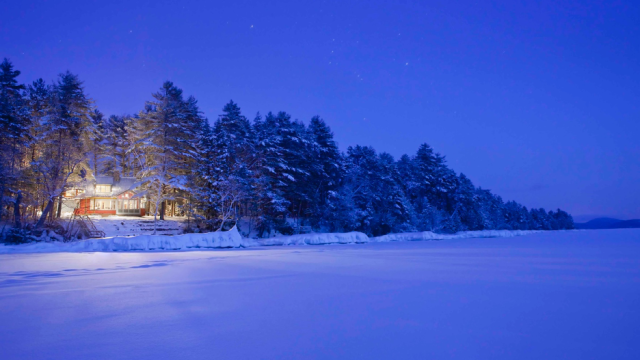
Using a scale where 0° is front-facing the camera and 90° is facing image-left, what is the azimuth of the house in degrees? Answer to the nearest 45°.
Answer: approximately 0°
